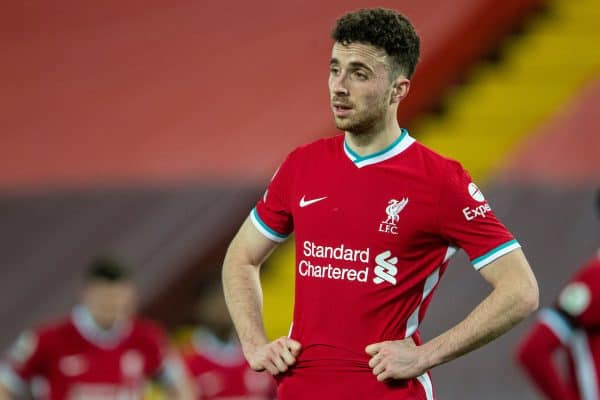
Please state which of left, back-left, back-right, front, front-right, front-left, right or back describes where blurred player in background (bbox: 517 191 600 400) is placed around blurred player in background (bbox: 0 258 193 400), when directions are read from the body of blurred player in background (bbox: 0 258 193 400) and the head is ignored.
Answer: front-left

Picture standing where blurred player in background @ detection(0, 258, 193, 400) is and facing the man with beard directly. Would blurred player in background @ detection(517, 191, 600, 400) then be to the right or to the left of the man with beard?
left

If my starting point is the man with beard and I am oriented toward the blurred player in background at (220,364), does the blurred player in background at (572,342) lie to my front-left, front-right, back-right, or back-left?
front-right

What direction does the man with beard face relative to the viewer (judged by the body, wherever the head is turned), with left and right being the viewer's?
facing the viewer and to the left of the viewer

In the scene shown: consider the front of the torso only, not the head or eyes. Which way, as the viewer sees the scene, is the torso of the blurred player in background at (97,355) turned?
toward the camera

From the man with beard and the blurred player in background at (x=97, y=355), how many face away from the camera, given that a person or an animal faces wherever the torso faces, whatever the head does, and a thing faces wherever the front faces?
0

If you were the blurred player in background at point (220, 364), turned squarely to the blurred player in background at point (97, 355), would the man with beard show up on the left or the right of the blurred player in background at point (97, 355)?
left

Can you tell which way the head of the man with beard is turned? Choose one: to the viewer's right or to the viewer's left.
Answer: to the viewer's left

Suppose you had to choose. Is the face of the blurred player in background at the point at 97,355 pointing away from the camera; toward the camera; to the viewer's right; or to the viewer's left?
toward the camera
